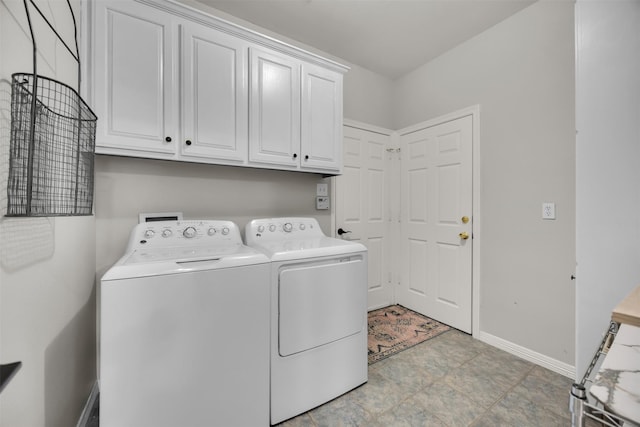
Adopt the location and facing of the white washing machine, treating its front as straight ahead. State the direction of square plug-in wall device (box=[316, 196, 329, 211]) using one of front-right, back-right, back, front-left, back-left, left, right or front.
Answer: back-left

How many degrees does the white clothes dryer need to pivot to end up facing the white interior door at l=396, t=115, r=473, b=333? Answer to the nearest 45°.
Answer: approximately 90° to its left

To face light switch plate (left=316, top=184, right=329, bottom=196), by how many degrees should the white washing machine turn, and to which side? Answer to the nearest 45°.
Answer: approximately 135° to its left

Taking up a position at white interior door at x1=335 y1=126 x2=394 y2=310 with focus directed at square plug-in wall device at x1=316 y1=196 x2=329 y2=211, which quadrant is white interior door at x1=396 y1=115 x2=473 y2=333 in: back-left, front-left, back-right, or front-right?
back-left

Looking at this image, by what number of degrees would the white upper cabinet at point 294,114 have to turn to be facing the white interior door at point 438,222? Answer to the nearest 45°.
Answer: approximately 45° to its left

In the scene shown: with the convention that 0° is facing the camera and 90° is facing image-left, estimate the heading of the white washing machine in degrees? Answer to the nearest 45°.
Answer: approximately 0°
